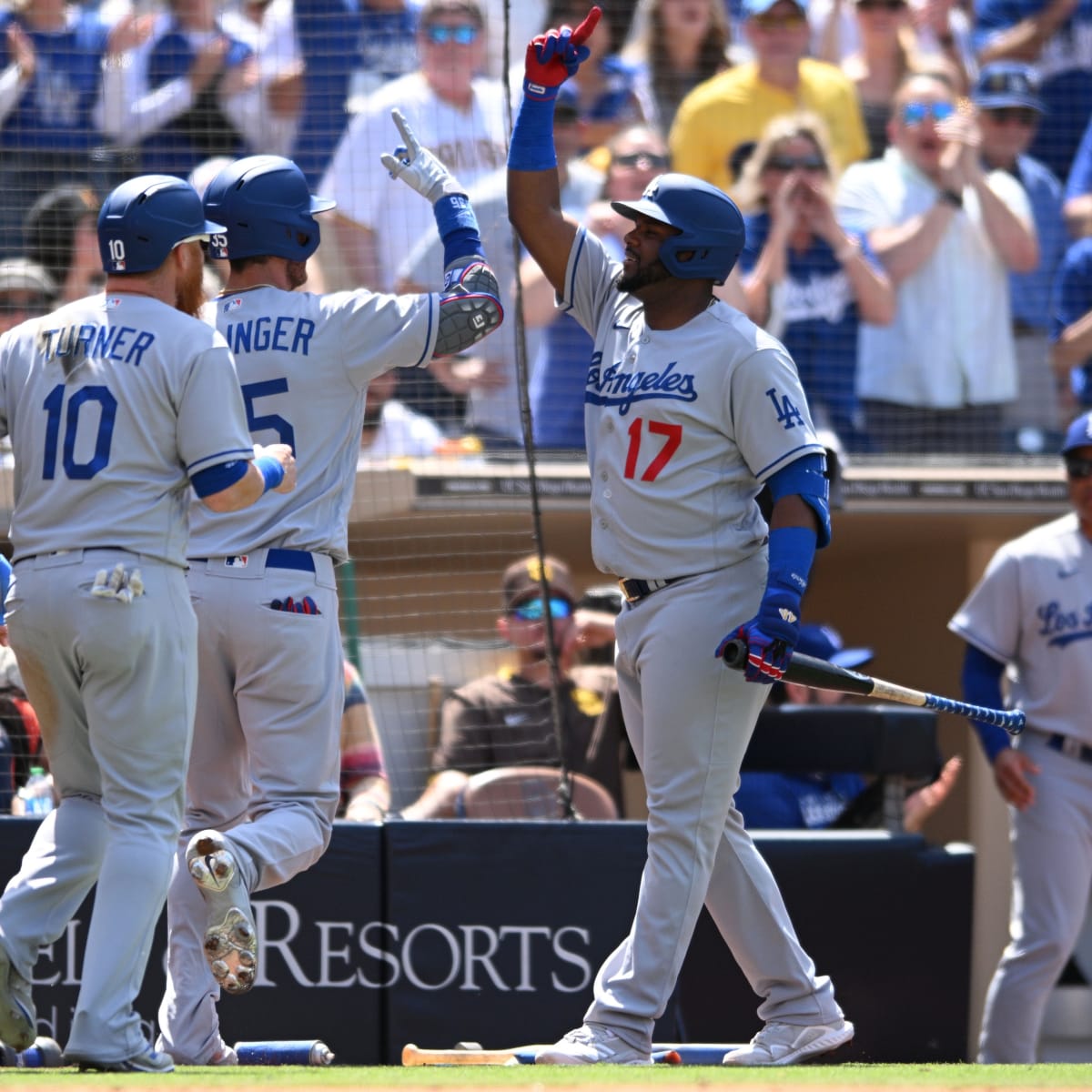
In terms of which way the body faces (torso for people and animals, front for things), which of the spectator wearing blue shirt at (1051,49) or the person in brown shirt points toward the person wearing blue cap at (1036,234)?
the spectator wearing blue shirt

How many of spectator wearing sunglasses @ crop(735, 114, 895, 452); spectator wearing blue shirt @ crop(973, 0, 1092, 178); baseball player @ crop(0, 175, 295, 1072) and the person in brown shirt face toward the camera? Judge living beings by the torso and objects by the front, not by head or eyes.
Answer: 3

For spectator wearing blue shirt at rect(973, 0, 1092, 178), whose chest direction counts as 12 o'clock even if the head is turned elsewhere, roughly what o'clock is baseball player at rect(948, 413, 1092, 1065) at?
The baseball player is roughly at 12 o'clock from the spectator wearing blue shirt.

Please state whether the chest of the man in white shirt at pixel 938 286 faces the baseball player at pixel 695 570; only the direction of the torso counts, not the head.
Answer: yes

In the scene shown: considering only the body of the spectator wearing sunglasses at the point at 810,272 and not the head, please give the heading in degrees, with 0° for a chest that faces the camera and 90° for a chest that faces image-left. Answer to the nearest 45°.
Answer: approximately 0°

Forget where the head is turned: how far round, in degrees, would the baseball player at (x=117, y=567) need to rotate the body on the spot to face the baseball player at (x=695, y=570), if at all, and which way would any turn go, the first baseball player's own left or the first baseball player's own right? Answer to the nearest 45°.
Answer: approximately 45° to the first baseball player's own right

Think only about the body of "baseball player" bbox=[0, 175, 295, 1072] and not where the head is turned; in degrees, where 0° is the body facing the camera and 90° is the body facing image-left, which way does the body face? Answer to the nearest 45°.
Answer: approximately 225°

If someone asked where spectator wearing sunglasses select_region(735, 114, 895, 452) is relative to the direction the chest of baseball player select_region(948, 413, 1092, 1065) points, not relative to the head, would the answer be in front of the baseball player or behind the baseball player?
behind

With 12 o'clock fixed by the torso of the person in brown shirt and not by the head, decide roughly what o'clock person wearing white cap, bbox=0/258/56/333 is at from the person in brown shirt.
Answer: The person wearing white cap is roughly at 4 o'clock from the person in brown shirt.

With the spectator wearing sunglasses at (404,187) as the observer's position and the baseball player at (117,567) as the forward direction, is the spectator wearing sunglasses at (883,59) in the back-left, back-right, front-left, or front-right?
back-left

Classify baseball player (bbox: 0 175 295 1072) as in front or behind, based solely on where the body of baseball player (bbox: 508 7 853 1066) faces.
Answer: in front

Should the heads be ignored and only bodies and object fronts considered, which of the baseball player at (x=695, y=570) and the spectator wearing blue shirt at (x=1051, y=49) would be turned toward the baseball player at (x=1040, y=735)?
the spectator wearing blue shirt
